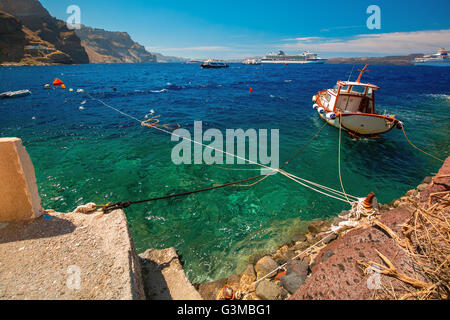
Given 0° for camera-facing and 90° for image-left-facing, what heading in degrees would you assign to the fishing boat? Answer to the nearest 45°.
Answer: approximately 135°

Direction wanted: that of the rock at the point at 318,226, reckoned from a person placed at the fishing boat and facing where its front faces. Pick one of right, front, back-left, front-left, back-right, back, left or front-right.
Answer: back-left

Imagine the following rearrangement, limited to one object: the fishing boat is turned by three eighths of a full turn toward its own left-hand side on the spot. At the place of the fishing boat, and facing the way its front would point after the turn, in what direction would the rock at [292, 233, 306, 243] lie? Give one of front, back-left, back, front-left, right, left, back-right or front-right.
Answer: front

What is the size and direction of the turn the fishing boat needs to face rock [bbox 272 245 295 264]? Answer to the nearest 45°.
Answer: approximately 135° to its left

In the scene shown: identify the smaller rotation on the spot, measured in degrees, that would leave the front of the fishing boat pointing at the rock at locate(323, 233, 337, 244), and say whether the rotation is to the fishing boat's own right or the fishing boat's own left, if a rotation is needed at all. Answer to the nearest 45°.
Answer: approximately 135° to the fishing boat's own left

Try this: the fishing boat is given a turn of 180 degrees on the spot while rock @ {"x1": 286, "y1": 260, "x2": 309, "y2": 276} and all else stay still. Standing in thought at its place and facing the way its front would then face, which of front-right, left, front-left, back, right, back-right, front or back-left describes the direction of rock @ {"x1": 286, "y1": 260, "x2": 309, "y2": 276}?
front-right

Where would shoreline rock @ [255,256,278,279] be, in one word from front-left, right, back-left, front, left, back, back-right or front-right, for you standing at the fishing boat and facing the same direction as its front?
back-left
